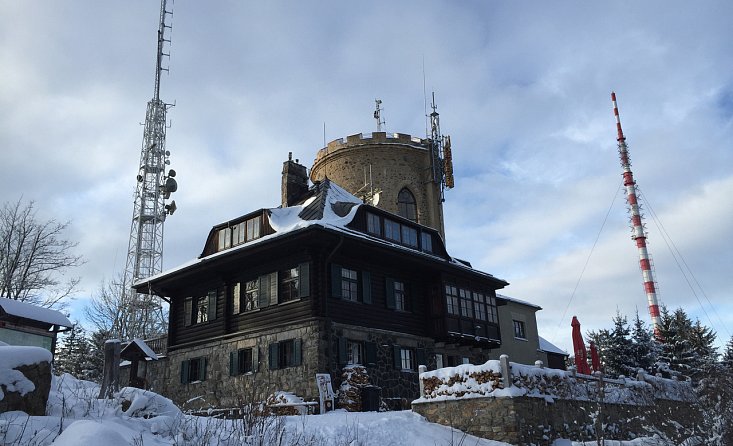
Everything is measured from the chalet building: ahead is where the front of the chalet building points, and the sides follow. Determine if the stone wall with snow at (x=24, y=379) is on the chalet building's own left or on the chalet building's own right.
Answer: on the chalet building's own right

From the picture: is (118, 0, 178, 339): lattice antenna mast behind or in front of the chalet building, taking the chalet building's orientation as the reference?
behind

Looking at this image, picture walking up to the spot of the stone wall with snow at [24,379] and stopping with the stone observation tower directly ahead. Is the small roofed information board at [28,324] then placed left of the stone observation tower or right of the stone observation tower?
left

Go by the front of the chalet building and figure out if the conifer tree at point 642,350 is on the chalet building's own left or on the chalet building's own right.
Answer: on the chalet building's own left

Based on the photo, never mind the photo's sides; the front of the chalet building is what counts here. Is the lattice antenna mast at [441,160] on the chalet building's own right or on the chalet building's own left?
on the chalet building's own left

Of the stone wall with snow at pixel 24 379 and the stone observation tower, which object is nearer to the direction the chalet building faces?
the stone wall with snow

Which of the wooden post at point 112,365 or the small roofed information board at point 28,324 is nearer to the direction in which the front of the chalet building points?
the wooden post

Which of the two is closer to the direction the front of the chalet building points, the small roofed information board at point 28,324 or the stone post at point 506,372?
the stone post

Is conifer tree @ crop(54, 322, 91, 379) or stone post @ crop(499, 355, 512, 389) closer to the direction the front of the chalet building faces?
the stone post

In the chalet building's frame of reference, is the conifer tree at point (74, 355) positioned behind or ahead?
behind

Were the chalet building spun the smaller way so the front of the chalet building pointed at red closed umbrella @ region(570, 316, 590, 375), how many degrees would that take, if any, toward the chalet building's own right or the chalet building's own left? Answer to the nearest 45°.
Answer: approximately 45° to the chalet building's own left
